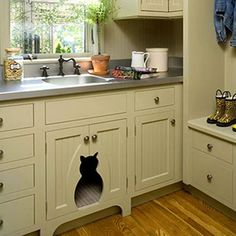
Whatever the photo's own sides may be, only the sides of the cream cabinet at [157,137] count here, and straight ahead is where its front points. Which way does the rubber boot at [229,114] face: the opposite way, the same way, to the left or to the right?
to the right

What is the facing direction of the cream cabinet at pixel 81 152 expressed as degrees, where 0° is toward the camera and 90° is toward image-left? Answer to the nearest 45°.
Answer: approximately 315°

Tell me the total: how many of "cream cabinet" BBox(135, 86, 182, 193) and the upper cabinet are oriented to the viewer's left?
0

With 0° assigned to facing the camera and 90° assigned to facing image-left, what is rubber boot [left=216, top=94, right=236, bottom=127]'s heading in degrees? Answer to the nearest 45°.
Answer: approximately 45°
